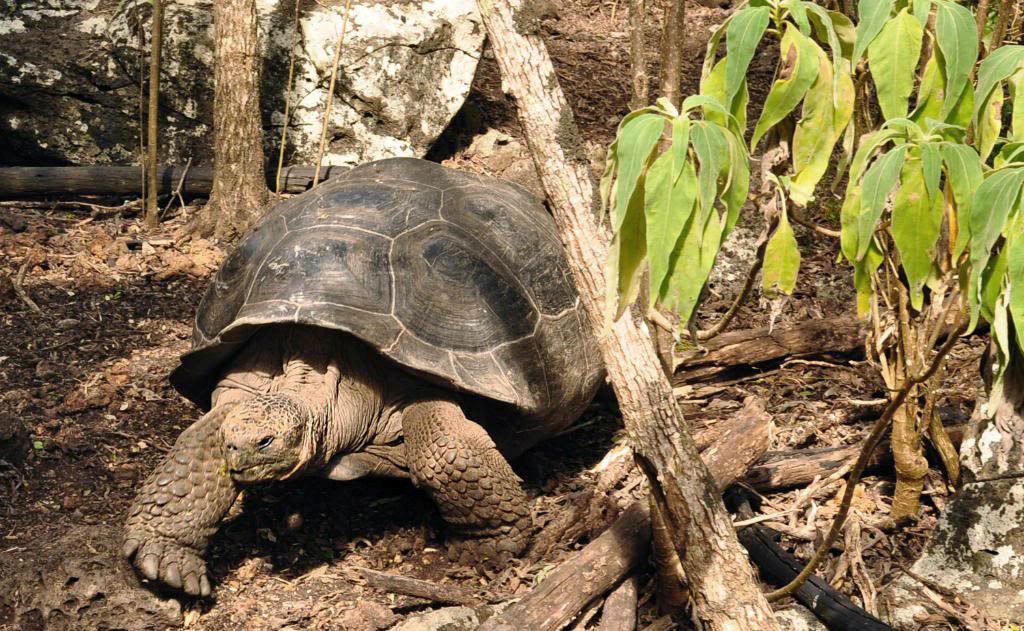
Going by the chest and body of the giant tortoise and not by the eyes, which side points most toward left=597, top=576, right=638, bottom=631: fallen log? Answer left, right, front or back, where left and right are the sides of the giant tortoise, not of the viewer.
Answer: left

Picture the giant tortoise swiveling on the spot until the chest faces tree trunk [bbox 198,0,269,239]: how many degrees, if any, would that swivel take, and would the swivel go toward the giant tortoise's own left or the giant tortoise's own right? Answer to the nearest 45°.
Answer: approximately 135° to the giant tortoise's own right

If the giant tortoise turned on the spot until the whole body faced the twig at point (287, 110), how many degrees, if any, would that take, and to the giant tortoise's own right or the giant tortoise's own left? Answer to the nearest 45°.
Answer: approximately 135° to the giant tortoise's own right

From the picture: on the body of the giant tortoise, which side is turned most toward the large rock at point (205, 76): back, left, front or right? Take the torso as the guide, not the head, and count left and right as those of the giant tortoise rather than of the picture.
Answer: right

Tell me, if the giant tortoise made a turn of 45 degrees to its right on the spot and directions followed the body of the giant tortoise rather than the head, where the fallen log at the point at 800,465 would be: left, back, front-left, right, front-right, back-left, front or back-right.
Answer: back

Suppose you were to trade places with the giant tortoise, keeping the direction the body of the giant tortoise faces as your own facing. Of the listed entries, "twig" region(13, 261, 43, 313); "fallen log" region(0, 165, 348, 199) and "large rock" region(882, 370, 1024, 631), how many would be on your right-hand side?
2

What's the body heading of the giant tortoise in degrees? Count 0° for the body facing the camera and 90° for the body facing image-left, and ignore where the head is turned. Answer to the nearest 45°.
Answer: approximately 45°

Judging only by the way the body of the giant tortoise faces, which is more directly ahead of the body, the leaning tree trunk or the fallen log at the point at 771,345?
the leaning tree trunk

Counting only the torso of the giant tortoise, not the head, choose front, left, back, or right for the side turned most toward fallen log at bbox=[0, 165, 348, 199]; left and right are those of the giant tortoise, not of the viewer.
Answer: right

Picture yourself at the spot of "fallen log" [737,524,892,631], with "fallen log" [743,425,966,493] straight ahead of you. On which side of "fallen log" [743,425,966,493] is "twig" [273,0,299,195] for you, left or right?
left

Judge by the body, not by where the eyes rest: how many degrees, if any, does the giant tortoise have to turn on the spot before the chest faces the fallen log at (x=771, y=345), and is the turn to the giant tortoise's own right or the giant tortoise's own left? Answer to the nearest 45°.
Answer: approximately 135° to the giant tortoise's own left
